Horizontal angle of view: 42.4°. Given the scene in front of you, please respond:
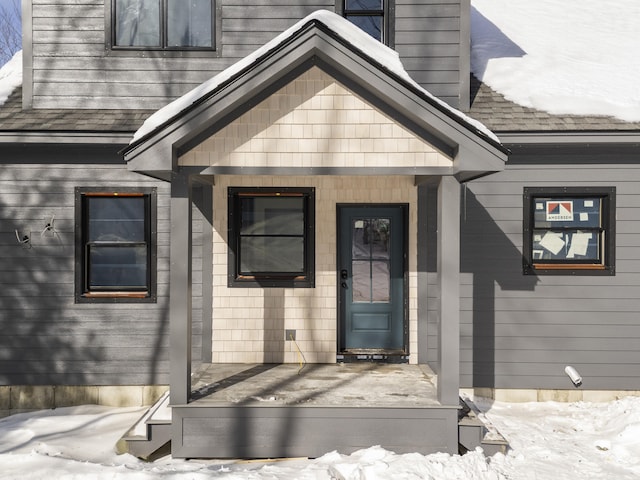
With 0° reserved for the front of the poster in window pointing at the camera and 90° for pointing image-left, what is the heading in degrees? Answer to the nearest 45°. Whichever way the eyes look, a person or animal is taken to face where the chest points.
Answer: approximately 0°

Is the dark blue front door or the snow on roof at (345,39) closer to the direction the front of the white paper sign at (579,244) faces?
the snow on roof

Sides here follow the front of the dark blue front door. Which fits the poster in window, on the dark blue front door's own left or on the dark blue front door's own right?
on the dark blue front door's own left

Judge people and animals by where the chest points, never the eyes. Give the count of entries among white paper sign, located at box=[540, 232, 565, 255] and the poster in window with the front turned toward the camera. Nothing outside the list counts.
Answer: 2

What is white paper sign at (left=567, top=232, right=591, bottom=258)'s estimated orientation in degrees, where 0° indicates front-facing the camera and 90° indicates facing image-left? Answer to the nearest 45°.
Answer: approximately 0°
